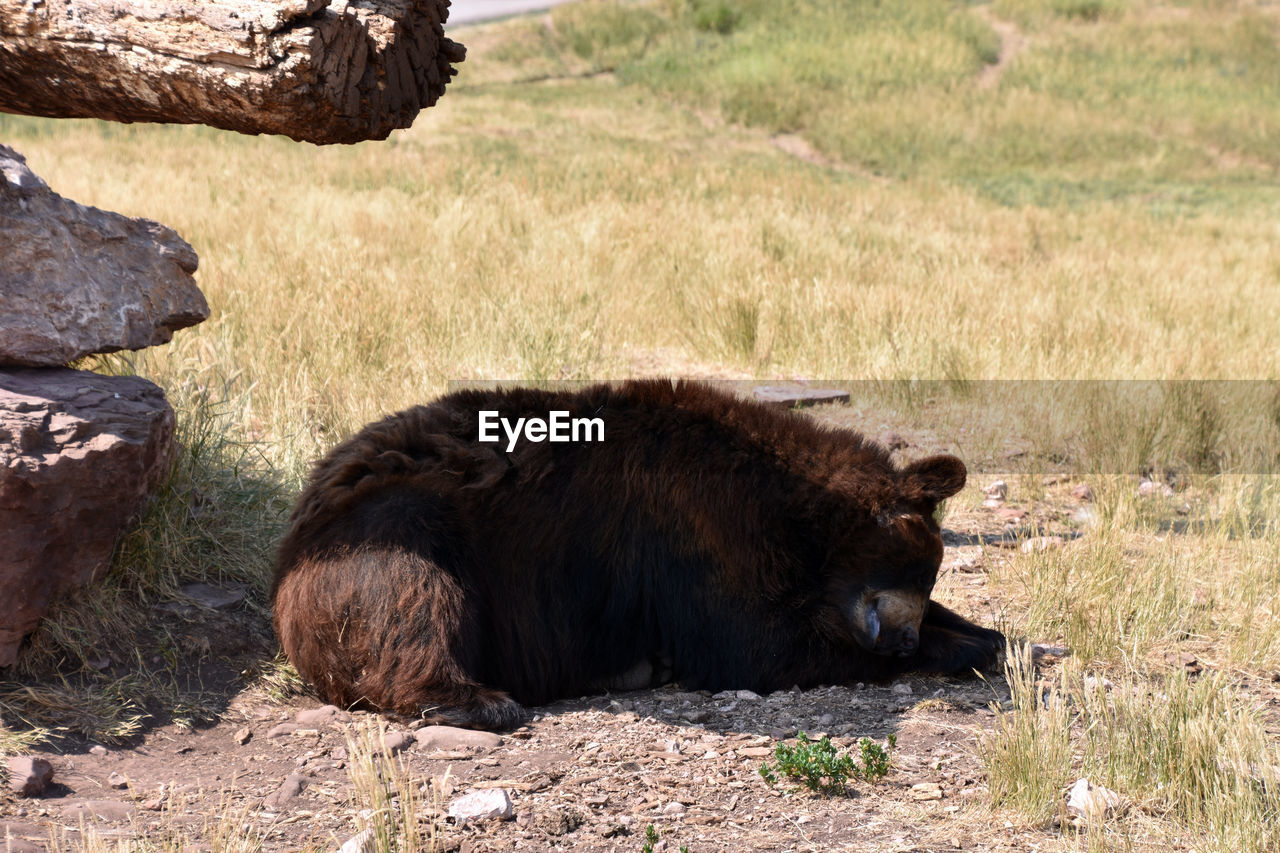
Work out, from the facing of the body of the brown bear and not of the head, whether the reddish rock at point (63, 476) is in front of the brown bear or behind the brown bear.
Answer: behind

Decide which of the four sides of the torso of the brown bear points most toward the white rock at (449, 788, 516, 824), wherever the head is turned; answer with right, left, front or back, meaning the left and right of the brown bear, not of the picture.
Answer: right

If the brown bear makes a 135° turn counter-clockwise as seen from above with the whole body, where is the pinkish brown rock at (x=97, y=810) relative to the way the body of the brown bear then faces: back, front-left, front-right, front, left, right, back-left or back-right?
left

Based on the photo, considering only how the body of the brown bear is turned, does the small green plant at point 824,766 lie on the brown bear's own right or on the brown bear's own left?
on the brown bear's own right

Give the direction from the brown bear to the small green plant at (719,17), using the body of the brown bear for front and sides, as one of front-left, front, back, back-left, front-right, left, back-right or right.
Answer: left

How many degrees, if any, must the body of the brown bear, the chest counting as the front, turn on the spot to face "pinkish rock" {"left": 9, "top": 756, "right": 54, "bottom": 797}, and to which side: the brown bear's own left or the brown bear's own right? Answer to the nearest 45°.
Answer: approximately 135° to the brown bear's own right

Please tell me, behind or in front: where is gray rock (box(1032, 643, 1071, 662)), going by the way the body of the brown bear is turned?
in front

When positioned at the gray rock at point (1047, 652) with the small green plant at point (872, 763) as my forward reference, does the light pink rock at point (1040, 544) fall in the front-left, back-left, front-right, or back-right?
back-right

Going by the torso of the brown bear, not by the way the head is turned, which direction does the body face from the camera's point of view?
to the viewer's right

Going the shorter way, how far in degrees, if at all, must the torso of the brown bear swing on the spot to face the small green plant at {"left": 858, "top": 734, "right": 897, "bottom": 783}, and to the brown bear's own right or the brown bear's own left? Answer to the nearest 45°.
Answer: approximately 45° to the brown bear's own right

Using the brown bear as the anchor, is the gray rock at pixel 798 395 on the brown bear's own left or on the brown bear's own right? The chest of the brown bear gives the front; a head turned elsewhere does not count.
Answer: on the brown bear's own left

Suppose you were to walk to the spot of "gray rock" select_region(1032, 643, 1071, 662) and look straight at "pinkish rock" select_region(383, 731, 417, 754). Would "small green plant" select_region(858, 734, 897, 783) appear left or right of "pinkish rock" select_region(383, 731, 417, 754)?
left

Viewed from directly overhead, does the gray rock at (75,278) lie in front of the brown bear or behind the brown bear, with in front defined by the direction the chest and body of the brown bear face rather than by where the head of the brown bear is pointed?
behind
